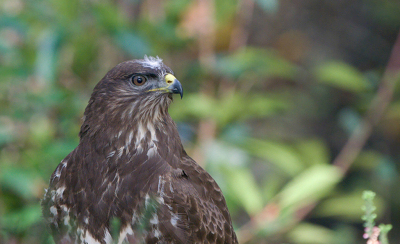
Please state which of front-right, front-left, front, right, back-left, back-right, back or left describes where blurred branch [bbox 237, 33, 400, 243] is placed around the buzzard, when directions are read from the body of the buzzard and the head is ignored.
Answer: back

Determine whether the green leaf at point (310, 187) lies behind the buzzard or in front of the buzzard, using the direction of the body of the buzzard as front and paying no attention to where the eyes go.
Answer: behind

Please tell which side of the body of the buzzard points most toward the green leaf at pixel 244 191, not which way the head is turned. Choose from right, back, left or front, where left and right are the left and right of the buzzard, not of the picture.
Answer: back

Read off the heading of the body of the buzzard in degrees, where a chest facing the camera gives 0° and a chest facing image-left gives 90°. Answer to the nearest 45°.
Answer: approximately 45°

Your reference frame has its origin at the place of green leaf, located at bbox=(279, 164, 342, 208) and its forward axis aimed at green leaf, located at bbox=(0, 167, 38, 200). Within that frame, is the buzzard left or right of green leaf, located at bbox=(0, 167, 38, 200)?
left

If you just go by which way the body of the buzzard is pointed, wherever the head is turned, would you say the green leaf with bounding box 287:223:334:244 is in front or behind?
behind

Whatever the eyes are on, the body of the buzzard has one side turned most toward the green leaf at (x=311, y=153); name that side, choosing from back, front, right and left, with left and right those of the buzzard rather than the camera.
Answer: back

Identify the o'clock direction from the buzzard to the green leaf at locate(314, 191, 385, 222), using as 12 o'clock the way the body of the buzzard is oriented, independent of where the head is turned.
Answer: The green leaf is roughly at 6 o'clock from the buzzard.
